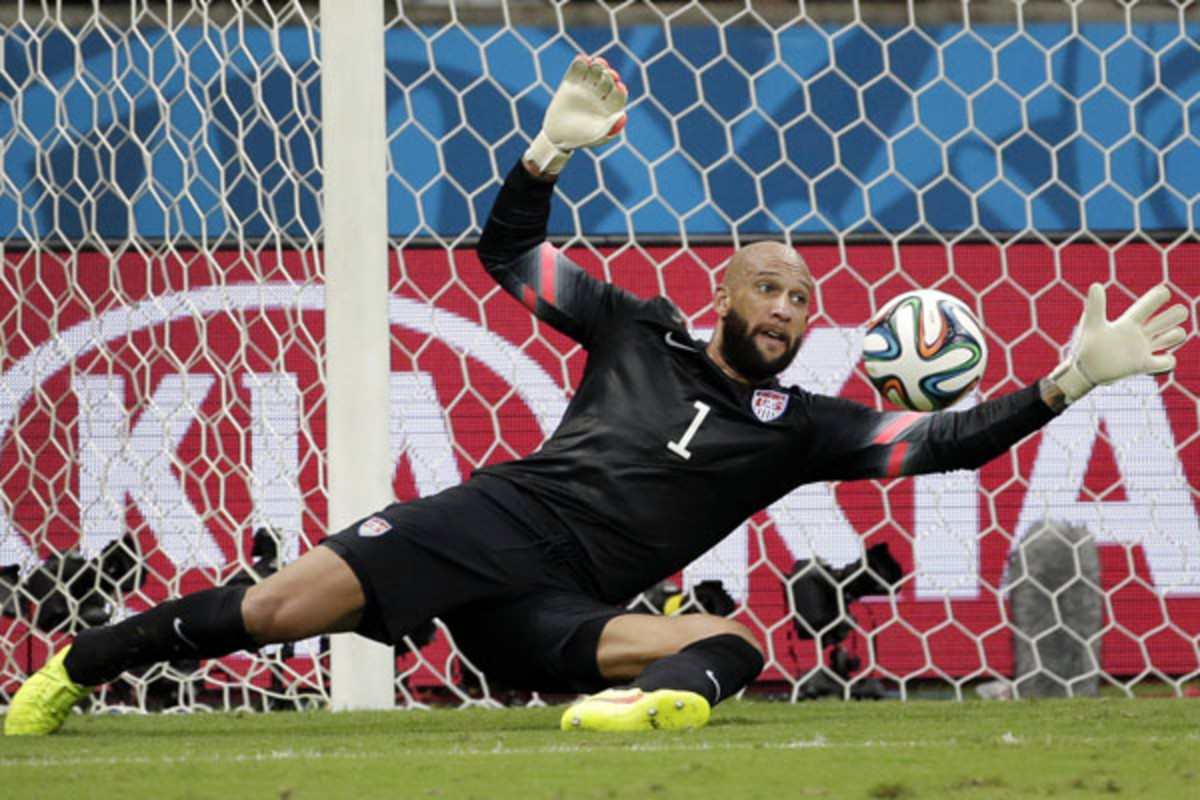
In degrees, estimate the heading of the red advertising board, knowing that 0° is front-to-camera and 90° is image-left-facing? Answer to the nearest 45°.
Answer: approximately 0°

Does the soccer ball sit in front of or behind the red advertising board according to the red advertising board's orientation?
in front

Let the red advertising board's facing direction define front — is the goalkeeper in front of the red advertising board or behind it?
in front
